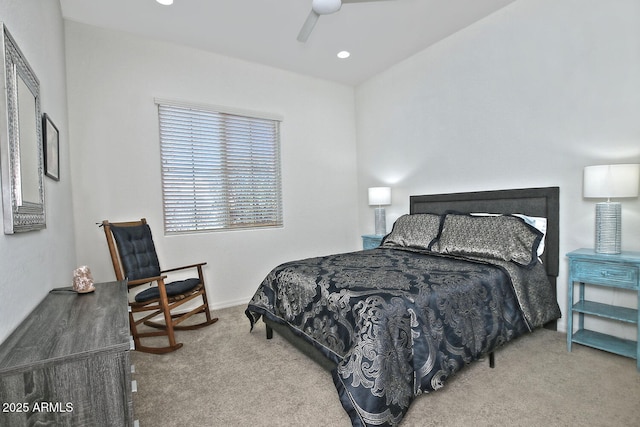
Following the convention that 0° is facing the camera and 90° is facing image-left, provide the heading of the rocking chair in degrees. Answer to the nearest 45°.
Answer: approximately 315°

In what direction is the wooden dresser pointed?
to the viewer's right

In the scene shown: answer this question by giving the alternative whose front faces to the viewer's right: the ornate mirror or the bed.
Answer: the ornate mirror

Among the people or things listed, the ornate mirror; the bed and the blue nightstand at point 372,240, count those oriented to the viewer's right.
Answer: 1

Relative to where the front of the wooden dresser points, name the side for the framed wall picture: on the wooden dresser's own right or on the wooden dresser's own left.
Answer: on the wooden dresser's own left

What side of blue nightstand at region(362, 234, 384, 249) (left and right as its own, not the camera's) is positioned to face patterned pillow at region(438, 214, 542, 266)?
left

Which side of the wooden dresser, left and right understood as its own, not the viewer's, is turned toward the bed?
front

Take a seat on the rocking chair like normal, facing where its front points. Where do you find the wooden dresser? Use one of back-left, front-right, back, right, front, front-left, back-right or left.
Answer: front-right

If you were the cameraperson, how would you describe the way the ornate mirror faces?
facing to the right of the viewer

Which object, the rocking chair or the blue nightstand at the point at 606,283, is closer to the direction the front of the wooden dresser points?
the blue nightstand
